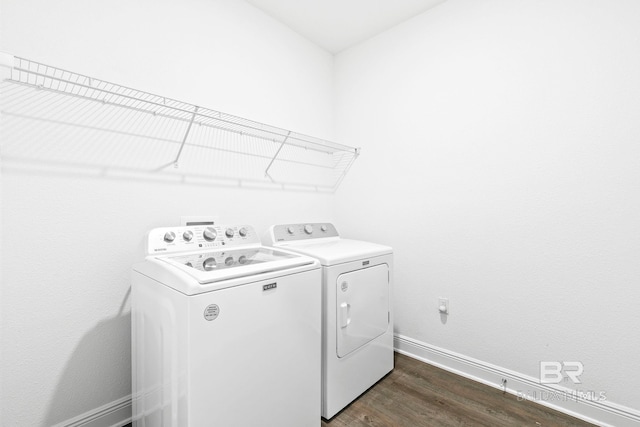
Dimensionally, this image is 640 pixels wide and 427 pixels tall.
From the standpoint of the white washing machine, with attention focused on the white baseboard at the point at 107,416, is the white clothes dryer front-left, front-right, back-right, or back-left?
back-right

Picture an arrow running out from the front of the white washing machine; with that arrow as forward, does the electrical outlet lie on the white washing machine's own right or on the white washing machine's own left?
on the white washing machine's own left

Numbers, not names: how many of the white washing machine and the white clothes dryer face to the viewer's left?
0

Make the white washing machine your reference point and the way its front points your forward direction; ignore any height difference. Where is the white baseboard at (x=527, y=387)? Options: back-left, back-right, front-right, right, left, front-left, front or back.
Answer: front-left

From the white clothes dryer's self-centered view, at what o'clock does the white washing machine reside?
The white washing machine is roughly at 3 o'clock from the white clothes dryer.

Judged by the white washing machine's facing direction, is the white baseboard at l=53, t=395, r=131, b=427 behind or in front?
behind

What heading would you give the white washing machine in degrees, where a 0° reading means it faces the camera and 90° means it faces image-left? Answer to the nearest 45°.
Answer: approximately 315°

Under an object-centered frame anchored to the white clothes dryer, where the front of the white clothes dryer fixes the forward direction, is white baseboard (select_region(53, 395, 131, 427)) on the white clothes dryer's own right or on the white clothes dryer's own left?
on the white clothes dryer's own right
